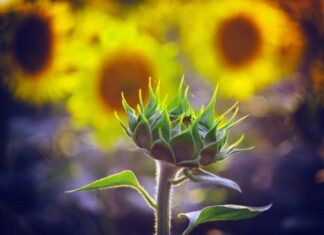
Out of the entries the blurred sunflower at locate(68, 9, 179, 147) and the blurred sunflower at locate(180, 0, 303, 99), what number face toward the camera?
2

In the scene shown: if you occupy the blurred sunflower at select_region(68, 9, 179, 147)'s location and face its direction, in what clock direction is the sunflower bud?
The sunflower bud is roughly at 12 o'clock from the blurred sunflower.

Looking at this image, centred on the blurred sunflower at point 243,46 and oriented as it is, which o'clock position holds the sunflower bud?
The sunflower bud is roughly at 12 o'clock from the blurred sunflower.

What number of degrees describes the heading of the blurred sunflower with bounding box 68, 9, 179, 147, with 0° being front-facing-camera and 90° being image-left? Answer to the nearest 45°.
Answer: approximately 0°

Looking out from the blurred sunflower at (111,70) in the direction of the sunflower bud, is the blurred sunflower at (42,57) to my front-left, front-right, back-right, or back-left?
back-right
